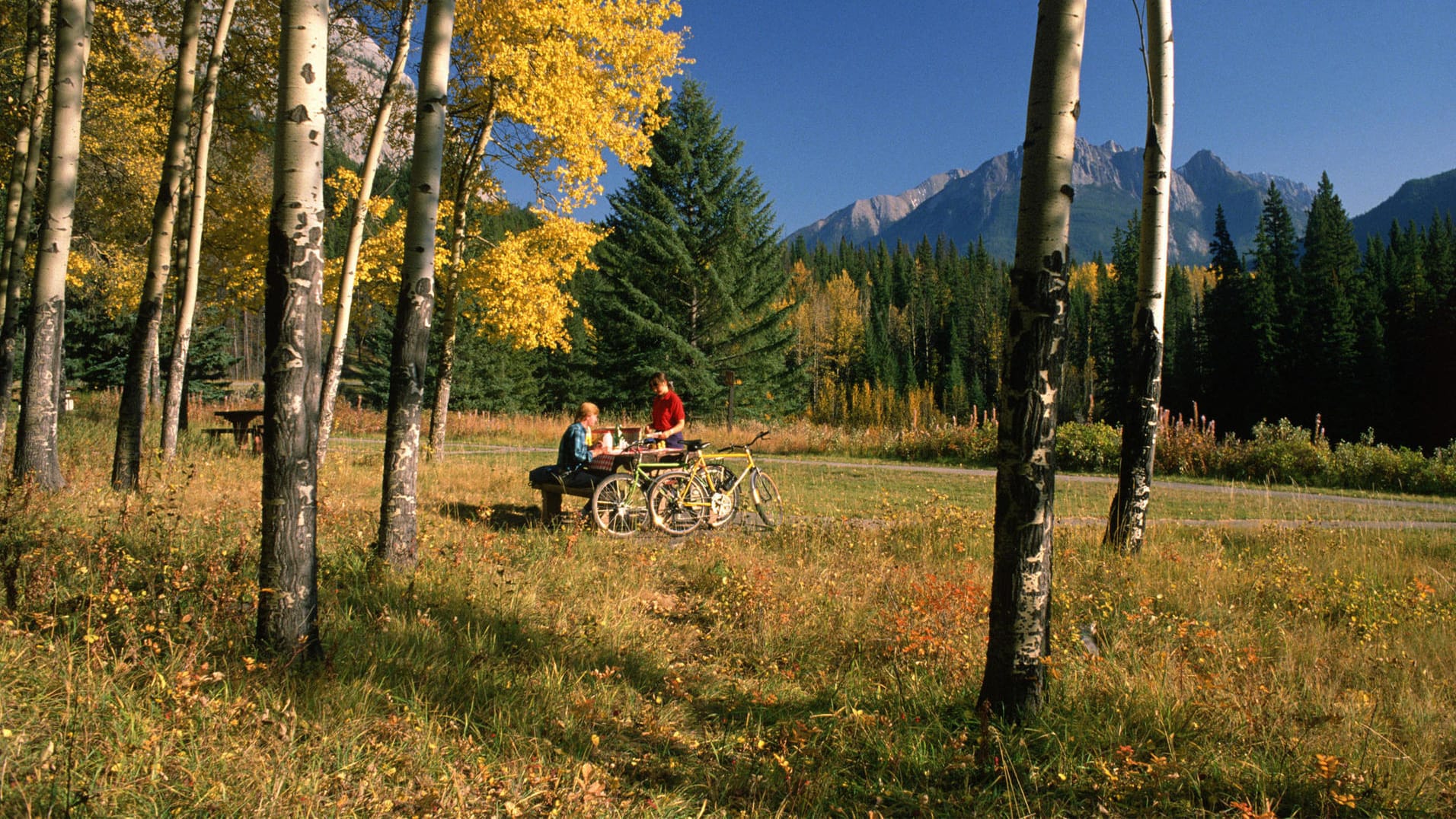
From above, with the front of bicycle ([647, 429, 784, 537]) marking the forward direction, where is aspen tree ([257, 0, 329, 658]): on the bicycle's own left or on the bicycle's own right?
on the bicycle's own right

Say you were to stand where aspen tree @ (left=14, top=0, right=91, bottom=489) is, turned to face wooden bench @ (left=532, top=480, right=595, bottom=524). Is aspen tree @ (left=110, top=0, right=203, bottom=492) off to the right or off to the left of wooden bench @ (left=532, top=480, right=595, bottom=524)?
left

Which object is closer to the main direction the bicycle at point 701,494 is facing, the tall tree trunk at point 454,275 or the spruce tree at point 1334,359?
the spruce tree

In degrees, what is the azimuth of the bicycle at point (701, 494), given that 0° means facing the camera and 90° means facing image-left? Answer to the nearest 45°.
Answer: approximately 270°

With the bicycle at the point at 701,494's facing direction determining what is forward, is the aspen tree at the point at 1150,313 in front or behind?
in front

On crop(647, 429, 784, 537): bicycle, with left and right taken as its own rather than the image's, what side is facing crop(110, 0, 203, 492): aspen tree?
back

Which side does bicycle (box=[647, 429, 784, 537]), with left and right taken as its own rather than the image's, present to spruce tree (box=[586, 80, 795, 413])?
left

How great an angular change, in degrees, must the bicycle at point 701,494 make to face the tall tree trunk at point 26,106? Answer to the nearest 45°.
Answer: approximately 180°
